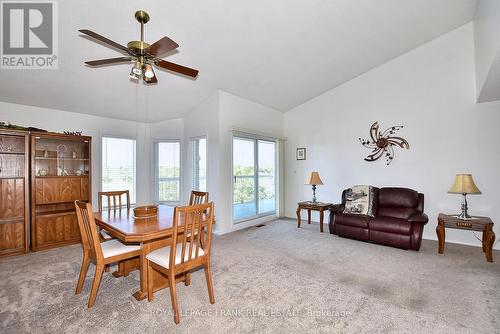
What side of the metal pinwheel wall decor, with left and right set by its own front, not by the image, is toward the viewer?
front

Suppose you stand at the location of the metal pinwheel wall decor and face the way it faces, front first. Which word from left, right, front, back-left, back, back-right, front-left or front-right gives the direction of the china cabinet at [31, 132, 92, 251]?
front-right

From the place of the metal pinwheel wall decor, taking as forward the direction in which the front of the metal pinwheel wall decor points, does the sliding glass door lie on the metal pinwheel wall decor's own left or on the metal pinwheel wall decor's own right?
on the metal pinwheel wall decor's own right

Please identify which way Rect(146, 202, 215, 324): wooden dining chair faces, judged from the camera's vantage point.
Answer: facing away from the viewer and to the left of the viewer

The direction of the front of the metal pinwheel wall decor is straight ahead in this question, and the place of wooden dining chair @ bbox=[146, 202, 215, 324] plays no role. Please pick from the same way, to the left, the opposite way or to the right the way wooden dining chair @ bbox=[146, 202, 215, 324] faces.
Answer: to the right

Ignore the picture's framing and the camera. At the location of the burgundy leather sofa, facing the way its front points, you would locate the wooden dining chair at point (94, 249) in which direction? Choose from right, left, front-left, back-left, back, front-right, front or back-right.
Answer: front

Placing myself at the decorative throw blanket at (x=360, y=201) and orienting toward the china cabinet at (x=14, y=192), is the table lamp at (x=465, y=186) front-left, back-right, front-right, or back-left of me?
back-left

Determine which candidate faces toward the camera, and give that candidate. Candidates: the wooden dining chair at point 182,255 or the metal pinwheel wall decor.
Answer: the metal pinwheel wall decor

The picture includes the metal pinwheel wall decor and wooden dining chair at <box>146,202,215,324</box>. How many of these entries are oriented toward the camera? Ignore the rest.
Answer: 1

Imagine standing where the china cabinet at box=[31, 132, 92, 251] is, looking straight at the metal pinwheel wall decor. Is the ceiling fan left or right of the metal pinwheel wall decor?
right
